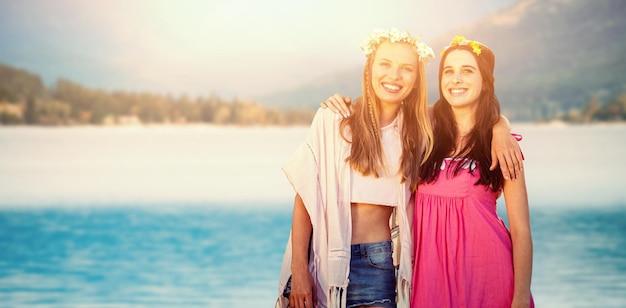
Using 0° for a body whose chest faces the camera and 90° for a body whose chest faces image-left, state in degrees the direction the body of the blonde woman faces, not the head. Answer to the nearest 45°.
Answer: approximately 315°

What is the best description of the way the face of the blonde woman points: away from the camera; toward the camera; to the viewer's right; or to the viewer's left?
toward the camera
